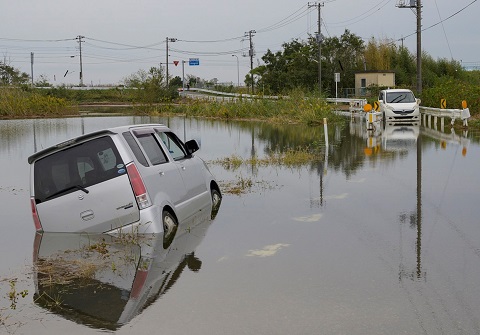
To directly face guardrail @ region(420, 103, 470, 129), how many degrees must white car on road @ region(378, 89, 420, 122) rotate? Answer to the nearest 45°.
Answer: approximately 45° to its left

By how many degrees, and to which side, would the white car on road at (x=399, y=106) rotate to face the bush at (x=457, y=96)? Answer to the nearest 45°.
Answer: approximately 135° to its left

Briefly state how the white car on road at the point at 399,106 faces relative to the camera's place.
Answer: facing the viewer

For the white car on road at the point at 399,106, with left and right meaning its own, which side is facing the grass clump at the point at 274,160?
front

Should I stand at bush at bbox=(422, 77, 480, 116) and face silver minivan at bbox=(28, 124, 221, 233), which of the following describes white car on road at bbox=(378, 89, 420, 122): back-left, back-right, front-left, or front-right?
front-right

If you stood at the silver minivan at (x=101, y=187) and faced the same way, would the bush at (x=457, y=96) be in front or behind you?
in front

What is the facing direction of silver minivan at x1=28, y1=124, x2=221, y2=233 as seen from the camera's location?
facing away from the viewer and to the right of the viewer

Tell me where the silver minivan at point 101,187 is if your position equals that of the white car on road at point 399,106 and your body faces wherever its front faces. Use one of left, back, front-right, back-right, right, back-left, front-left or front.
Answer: front

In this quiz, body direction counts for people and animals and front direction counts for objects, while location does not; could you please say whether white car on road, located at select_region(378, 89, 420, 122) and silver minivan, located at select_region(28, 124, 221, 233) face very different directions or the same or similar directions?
very different directions

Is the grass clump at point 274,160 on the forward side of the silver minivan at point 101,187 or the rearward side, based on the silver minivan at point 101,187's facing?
on the forward side

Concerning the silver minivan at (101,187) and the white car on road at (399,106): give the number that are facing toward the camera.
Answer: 1
